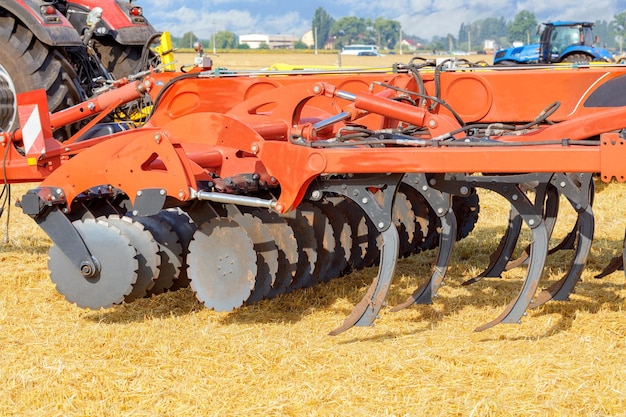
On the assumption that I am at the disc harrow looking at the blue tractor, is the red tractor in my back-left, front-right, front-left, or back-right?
front-left

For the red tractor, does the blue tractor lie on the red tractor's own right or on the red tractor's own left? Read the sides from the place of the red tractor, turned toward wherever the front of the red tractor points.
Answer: on the red tractor's own right

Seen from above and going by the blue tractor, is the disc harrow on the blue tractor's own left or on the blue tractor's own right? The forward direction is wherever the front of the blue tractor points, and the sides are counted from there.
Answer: on the blue tractor's own left

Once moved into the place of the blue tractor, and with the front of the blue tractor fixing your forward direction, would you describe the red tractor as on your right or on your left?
on your left

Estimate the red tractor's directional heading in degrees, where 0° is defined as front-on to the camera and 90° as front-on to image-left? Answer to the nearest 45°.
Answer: approximately 135°

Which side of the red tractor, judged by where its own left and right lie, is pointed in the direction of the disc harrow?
back

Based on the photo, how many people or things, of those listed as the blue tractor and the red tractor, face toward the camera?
0

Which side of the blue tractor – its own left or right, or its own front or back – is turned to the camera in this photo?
left
